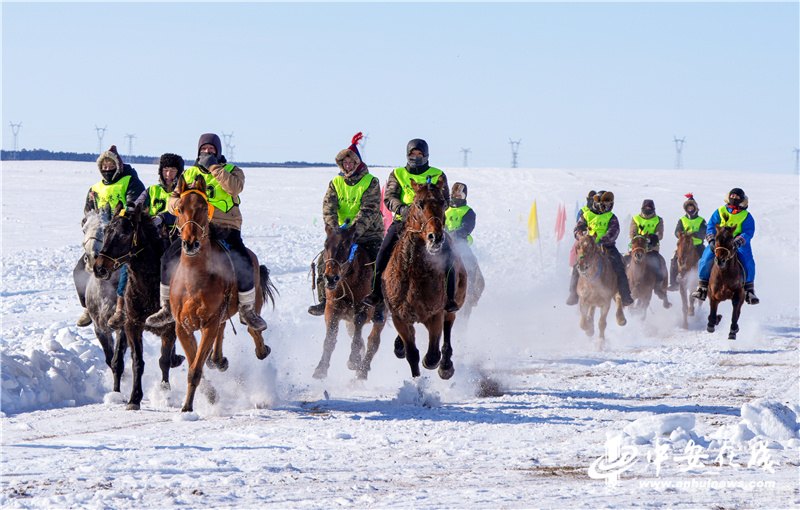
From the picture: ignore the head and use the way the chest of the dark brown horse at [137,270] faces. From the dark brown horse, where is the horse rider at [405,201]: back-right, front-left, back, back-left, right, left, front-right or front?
back-left

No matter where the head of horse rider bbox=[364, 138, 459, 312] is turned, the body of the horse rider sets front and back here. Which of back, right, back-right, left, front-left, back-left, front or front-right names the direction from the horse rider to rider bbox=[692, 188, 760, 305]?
back-left

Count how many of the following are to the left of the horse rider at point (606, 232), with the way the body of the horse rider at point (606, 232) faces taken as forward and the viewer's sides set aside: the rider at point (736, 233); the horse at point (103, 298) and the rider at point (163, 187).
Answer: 1
